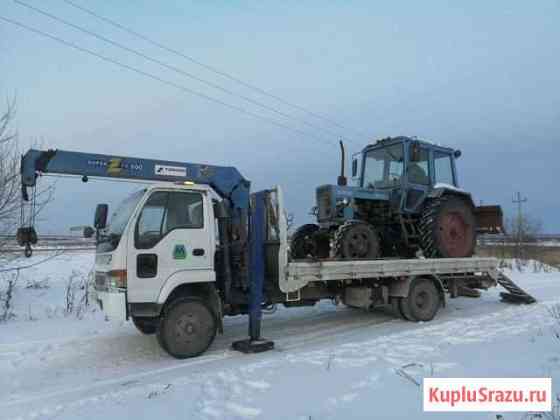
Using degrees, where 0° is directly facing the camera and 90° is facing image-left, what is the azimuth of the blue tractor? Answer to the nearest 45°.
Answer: approximately 45°

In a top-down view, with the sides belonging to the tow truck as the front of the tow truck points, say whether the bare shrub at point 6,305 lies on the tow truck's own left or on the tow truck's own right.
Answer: on the tow truck's own right

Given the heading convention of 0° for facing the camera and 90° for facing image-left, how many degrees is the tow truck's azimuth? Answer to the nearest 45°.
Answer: approximately 45°

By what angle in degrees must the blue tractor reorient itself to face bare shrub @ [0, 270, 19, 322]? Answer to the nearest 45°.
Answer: approximately 45° to its right

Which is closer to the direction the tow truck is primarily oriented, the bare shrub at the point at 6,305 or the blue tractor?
the bare shrub
